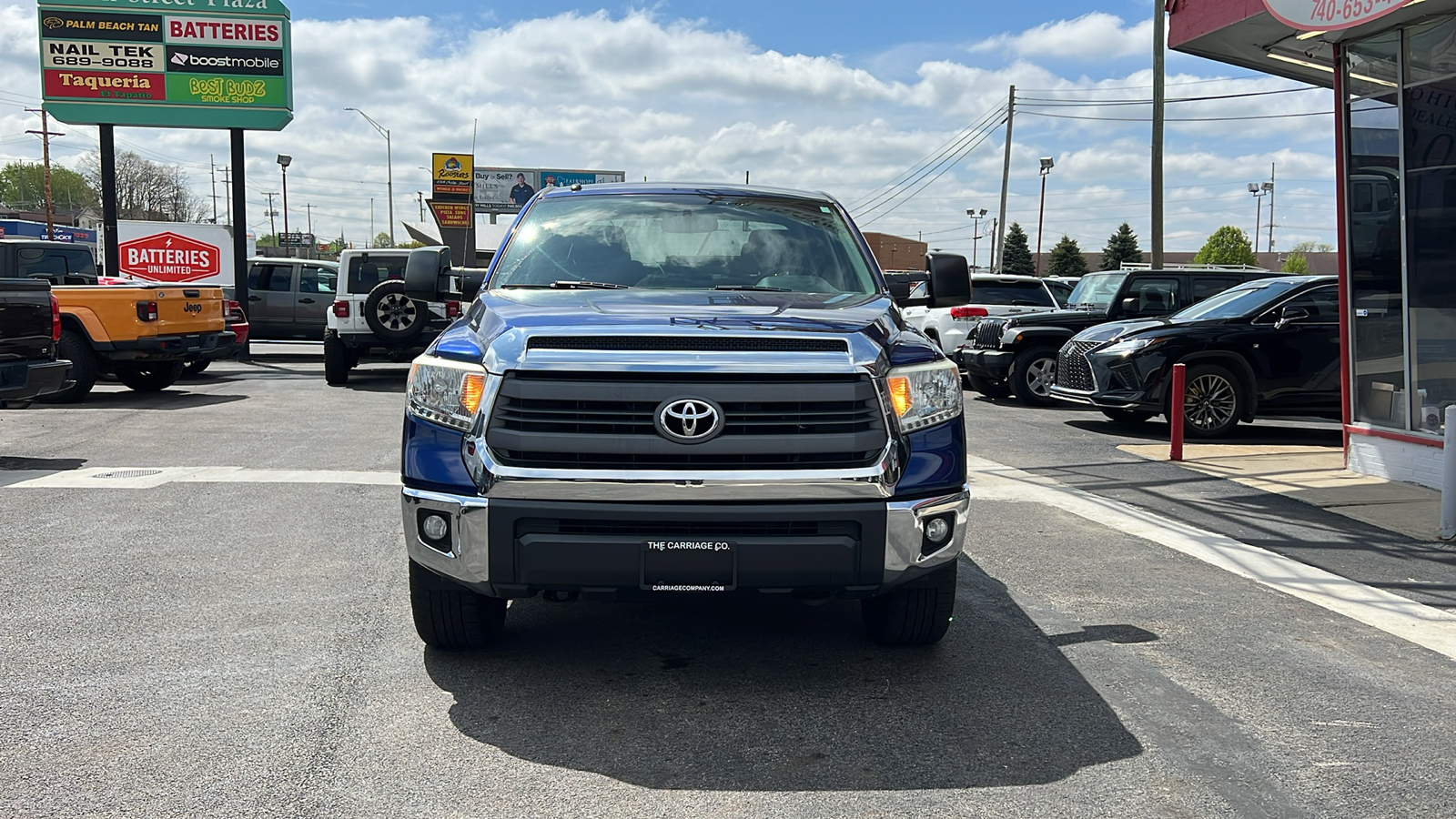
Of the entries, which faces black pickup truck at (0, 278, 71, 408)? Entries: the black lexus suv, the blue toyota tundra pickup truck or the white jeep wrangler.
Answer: the black lexus suv

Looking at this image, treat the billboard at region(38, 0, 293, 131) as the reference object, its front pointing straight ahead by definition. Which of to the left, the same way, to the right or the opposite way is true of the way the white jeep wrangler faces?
the opposite way

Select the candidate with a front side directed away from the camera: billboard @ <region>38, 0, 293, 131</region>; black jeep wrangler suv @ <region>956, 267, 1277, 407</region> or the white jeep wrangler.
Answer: the white jeep wrangler

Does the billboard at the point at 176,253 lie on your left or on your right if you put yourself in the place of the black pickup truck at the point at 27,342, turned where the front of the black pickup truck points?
on your right

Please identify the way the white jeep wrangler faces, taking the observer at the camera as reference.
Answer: facing away from the viewer
